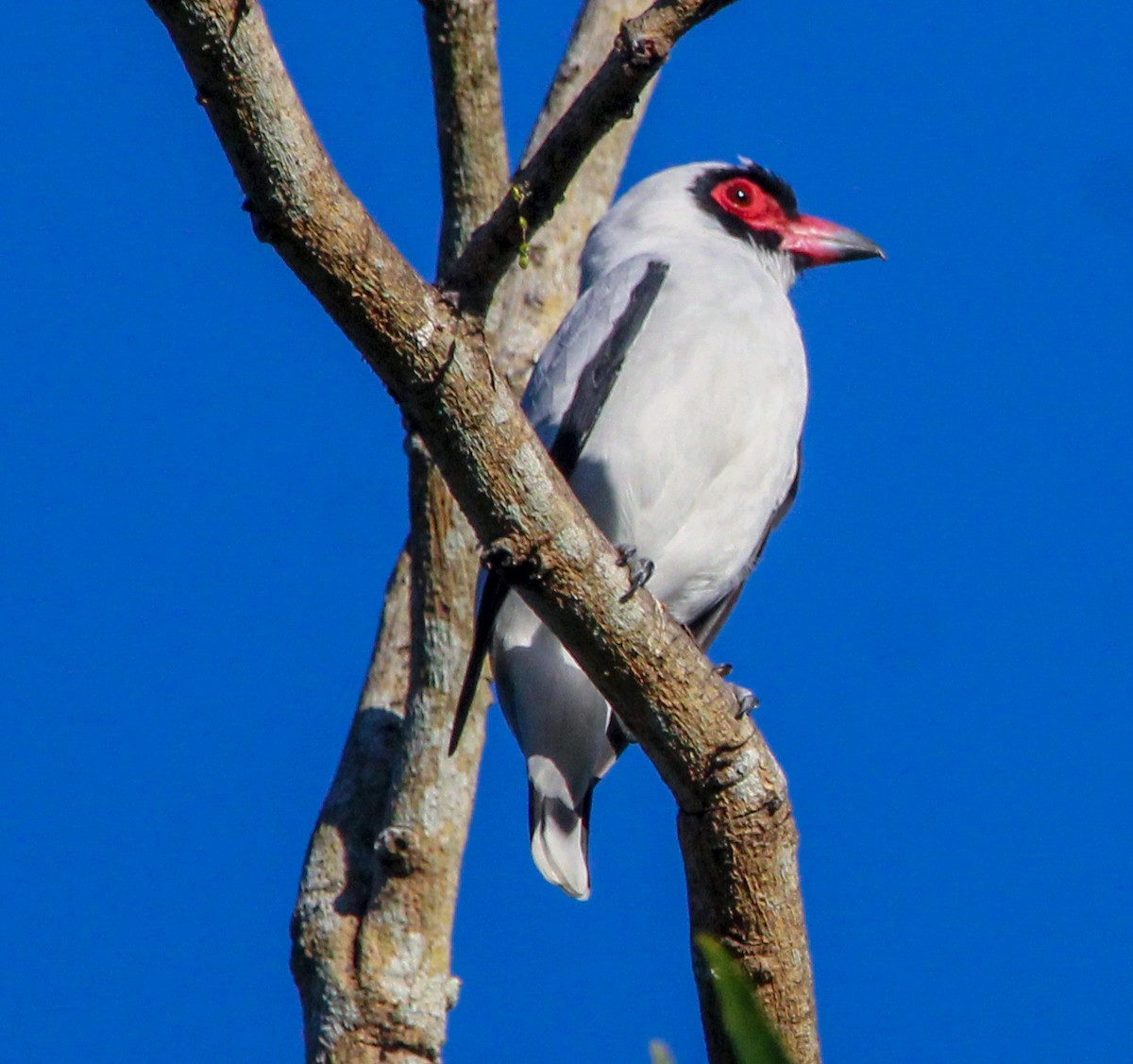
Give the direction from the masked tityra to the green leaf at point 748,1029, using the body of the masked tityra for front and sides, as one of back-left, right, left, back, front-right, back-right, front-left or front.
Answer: front-right

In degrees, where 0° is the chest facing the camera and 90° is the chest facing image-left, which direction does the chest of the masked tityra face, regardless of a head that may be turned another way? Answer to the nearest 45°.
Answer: approximately 315°
